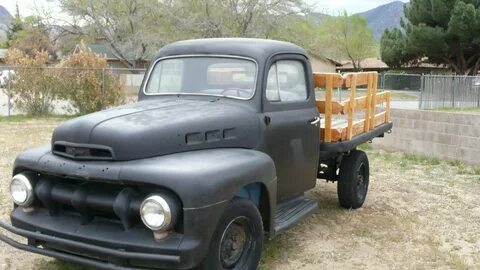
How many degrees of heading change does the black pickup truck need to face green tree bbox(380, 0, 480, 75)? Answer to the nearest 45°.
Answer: approximately 180°

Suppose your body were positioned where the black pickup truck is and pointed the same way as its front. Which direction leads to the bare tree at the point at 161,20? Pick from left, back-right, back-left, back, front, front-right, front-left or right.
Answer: back-right

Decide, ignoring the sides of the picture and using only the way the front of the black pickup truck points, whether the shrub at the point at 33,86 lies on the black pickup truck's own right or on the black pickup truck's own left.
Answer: on the black pickup truck's own right

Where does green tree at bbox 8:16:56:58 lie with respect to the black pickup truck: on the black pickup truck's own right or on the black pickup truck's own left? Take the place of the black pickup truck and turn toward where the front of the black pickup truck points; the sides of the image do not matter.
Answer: on the black pickup truck's own right

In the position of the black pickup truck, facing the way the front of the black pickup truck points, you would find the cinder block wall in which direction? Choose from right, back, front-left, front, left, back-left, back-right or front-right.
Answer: back

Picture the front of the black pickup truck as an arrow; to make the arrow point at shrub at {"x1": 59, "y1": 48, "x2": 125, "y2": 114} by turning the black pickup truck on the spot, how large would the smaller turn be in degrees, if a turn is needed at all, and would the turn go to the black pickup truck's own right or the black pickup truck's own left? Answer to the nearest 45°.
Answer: approximately 135° to the black pickup truck's own right

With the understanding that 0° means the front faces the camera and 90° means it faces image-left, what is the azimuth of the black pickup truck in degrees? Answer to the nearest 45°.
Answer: approximately 45°
